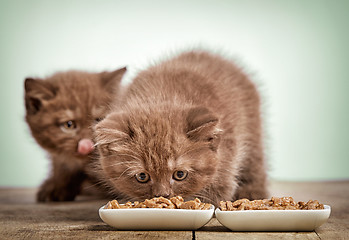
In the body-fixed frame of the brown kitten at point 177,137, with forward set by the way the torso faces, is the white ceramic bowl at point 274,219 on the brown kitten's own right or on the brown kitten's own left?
on the brown kitten's own left

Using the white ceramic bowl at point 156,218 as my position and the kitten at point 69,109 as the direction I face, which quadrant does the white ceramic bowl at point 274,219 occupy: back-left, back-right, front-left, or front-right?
back-right

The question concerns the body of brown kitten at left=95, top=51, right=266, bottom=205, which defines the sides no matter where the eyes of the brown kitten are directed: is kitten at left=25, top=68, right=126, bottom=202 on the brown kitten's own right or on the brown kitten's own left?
on the brown kitten's own right

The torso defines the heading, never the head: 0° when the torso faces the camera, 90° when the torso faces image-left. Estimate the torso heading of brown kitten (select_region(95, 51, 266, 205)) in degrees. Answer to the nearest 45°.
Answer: approximately 45°
